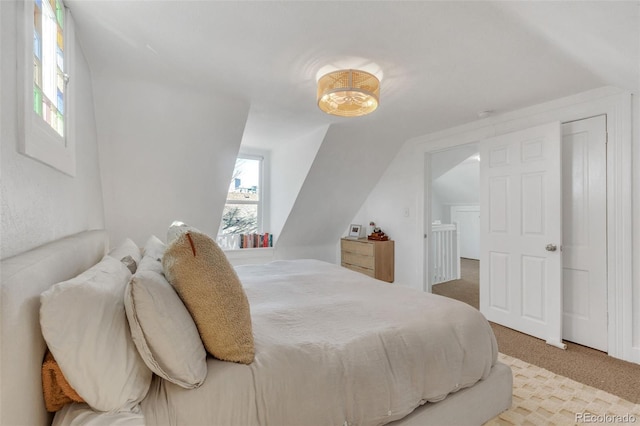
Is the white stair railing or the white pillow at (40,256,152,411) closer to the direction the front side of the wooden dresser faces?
the white pillow

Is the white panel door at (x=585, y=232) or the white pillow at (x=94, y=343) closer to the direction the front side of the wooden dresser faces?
the white pillow

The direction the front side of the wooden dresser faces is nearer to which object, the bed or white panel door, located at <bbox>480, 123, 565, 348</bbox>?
the bed

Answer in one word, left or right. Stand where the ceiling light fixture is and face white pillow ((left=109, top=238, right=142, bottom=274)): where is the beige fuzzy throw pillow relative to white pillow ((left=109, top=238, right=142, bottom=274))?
left

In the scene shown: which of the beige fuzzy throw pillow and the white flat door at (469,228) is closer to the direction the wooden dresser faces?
the beige fuzzy throw pillow

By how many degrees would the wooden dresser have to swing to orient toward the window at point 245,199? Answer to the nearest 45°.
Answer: approximately 45° to its right

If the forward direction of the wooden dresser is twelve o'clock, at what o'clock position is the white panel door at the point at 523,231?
The white panel door is roughly at 9 o'clock from the wooden dresser.

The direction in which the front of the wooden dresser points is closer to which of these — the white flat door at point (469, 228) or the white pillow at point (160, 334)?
the white pillow

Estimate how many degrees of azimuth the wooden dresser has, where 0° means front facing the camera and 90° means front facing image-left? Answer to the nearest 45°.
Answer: approximately 45°

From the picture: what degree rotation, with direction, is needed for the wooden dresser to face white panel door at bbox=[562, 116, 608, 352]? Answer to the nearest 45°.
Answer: approximately 90° to its left
